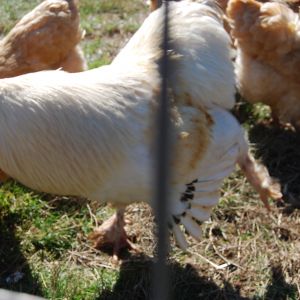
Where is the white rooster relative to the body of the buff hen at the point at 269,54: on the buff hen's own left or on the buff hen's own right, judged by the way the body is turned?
on the buff hen's own right

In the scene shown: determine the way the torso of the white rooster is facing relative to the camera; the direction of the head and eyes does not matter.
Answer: to the viewer's left

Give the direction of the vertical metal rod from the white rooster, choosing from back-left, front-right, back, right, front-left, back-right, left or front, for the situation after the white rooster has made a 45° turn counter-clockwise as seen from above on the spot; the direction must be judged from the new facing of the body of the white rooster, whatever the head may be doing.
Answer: front-left

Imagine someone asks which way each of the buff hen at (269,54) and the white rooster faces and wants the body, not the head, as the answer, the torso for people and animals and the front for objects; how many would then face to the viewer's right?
1

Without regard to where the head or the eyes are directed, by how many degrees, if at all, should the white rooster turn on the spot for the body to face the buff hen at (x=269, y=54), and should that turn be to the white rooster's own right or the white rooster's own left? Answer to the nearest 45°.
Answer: approximately 135° to the white rooster's own right

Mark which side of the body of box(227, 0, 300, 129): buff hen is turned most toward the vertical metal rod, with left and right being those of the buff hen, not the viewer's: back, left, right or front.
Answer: right

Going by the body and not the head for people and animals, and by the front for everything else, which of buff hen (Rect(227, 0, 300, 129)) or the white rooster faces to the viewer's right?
the buff hen

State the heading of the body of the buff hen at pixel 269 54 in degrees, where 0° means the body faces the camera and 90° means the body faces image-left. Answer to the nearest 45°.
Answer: approximately 270°

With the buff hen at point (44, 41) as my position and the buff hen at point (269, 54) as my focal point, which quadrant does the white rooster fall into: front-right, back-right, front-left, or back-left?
front-right
